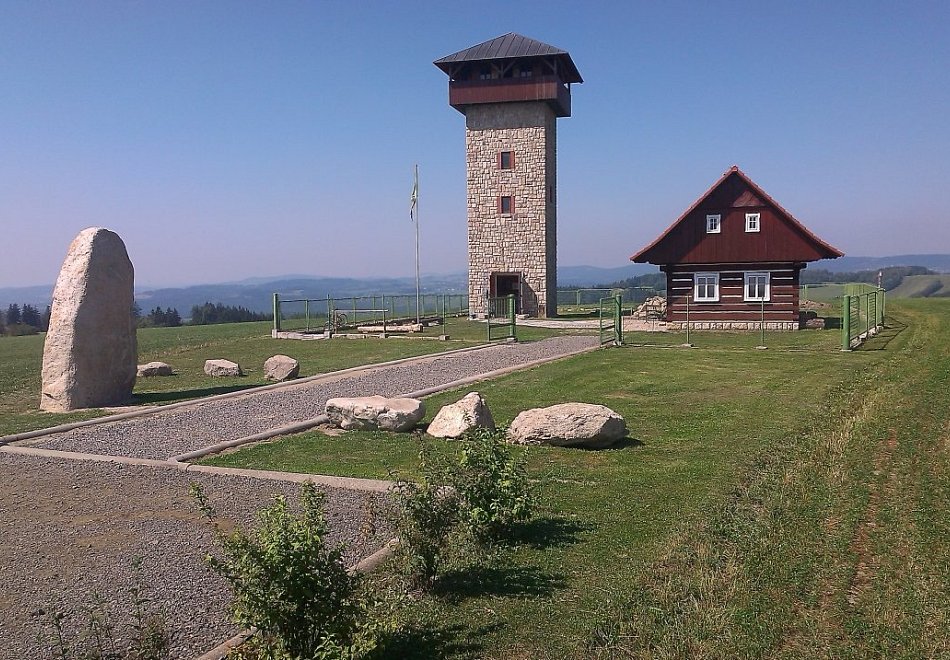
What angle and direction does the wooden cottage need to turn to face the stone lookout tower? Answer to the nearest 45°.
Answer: approximately 135° to its right

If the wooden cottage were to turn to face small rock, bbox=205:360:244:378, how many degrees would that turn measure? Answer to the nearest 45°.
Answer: approximately 45° to its right

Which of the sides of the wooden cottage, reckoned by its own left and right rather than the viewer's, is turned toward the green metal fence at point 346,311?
right

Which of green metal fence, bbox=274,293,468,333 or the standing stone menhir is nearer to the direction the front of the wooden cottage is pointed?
the standing stone menhir

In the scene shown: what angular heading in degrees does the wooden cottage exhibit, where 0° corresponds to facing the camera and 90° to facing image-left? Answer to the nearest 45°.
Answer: approximately 0°

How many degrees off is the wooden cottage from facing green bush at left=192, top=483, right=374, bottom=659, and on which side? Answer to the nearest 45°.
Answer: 0° — it already faces it

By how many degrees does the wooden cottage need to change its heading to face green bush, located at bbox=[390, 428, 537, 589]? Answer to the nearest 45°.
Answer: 0° — it already faces it
